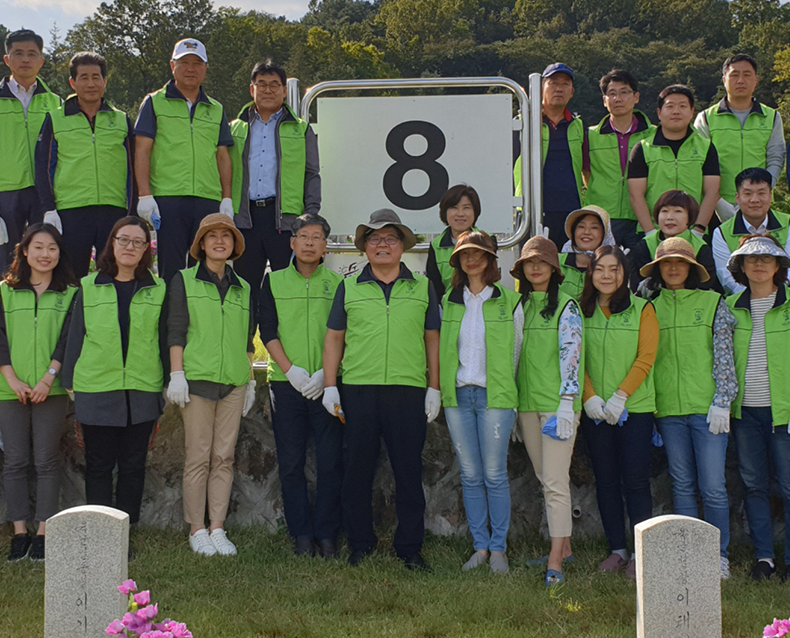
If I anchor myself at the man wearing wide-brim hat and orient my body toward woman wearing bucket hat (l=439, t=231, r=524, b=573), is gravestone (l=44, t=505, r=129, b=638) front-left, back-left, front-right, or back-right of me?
back-right

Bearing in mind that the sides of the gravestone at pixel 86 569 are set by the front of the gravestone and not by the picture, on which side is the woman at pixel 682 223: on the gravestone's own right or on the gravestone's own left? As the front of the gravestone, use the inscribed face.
on the gravestone's own left

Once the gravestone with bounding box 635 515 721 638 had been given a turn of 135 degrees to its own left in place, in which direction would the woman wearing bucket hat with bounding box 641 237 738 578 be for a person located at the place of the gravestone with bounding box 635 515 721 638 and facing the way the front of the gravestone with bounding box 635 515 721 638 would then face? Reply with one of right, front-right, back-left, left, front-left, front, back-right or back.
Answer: front-left

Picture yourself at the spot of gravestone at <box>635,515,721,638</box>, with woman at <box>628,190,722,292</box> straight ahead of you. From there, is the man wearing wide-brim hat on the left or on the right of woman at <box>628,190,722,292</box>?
left

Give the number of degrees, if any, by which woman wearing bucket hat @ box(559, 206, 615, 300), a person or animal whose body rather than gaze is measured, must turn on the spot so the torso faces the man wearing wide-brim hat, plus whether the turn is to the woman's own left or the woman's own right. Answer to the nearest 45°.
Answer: approximately 45° to the woman's own right

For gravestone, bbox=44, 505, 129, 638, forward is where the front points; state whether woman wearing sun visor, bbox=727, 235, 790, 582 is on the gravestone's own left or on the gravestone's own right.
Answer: on the gravestone's own left
